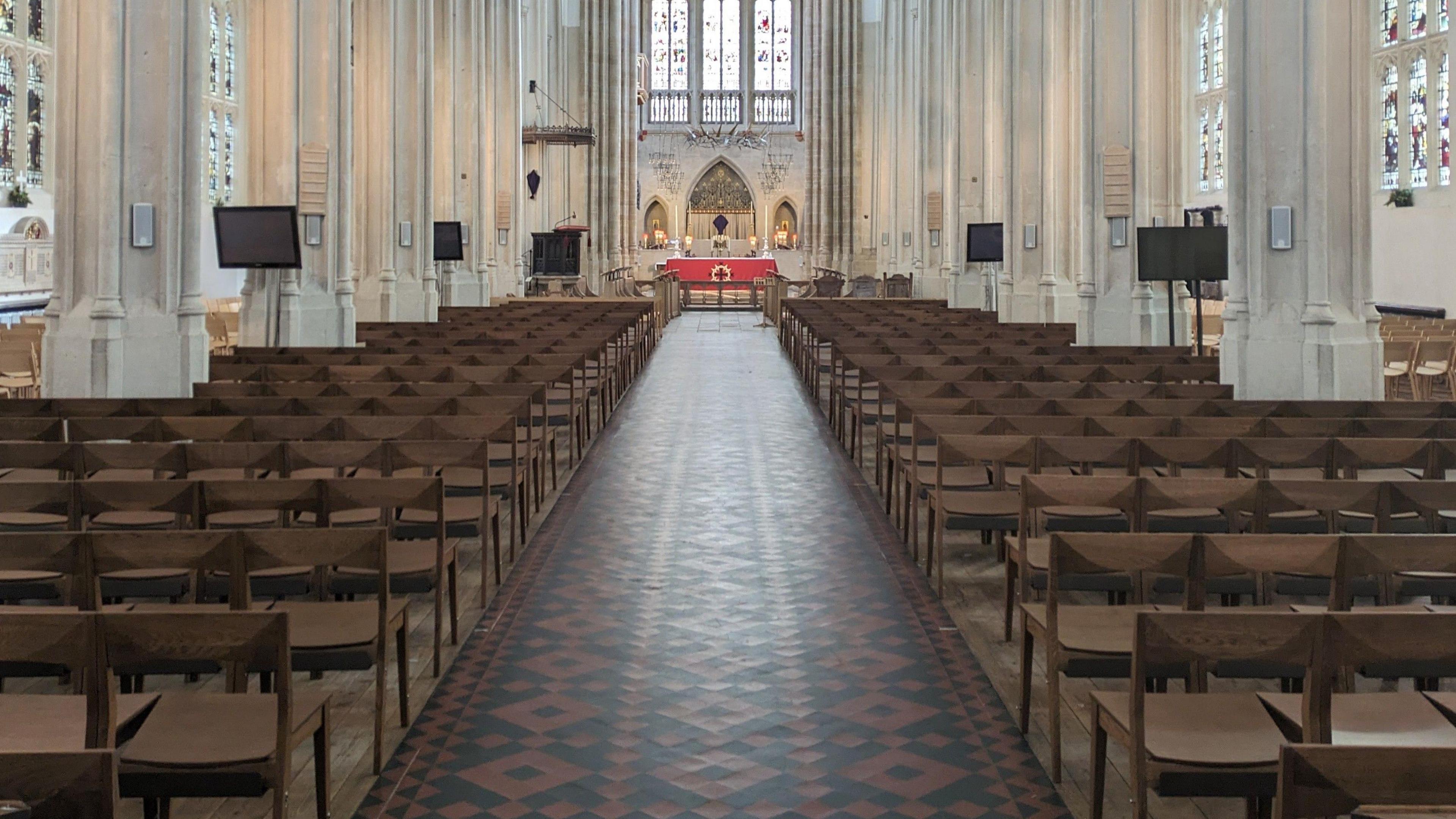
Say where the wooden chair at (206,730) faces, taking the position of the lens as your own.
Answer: facing away from the viewer

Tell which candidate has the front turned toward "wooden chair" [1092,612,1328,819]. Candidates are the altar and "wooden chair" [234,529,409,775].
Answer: the altar

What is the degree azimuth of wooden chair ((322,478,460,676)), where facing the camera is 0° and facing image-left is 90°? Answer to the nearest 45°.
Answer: approximately 180°

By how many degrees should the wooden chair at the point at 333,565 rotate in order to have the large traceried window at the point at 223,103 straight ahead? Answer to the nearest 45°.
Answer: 0° — it already faces it

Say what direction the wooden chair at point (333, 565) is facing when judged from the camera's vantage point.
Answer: facing away from the viewer

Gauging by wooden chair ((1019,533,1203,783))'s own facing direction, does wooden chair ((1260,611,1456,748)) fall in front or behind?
behind

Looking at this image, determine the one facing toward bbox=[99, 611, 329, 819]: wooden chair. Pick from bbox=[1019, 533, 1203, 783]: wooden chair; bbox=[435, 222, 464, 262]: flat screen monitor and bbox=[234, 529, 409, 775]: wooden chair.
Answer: the flat screen monitor

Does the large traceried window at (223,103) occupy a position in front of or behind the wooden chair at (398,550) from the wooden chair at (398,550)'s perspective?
in front

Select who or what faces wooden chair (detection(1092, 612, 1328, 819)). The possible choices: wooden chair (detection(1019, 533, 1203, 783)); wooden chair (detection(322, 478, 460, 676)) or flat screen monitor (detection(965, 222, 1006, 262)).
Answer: the flat screen monitor

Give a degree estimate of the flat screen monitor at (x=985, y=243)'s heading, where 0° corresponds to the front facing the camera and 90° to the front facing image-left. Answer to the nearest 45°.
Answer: approximately 0°

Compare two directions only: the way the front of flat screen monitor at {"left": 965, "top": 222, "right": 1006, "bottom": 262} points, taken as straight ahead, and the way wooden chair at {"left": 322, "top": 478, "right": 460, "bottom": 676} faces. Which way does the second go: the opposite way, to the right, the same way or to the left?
the opposite way
